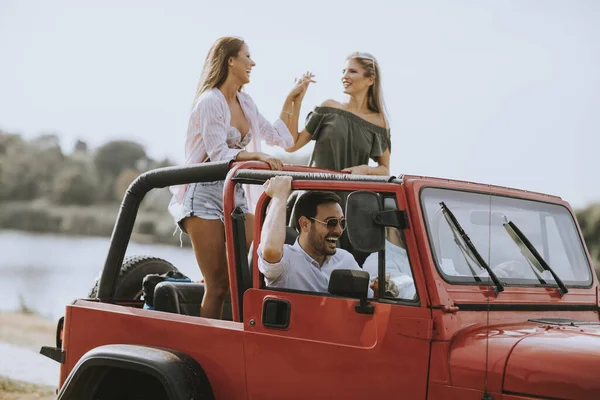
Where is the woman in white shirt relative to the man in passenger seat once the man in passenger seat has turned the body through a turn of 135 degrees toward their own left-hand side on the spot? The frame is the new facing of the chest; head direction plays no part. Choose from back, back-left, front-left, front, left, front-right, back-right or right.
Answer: front-left

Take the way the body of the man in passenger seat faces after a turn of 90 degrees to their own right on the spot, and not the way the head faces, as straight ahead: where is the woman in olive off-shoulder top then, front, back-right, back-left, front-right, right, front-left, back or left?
back-right

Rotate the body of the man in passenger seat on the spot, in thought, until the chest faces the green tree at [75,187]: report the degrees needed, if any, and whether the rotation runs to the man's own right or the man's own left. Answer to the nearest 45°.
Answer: approximately 135° to the man's own left

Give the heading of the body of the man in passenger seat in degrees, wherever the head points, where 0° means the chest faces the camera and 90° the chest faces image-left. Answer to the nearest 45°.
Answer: approximately 315°

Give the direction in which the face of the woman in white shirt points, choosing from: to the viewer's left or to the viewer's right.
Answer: to the viewer's right

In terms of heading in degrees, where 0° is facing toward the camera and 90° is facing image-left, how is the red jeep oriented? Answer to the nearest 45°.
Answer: approximately 315°
